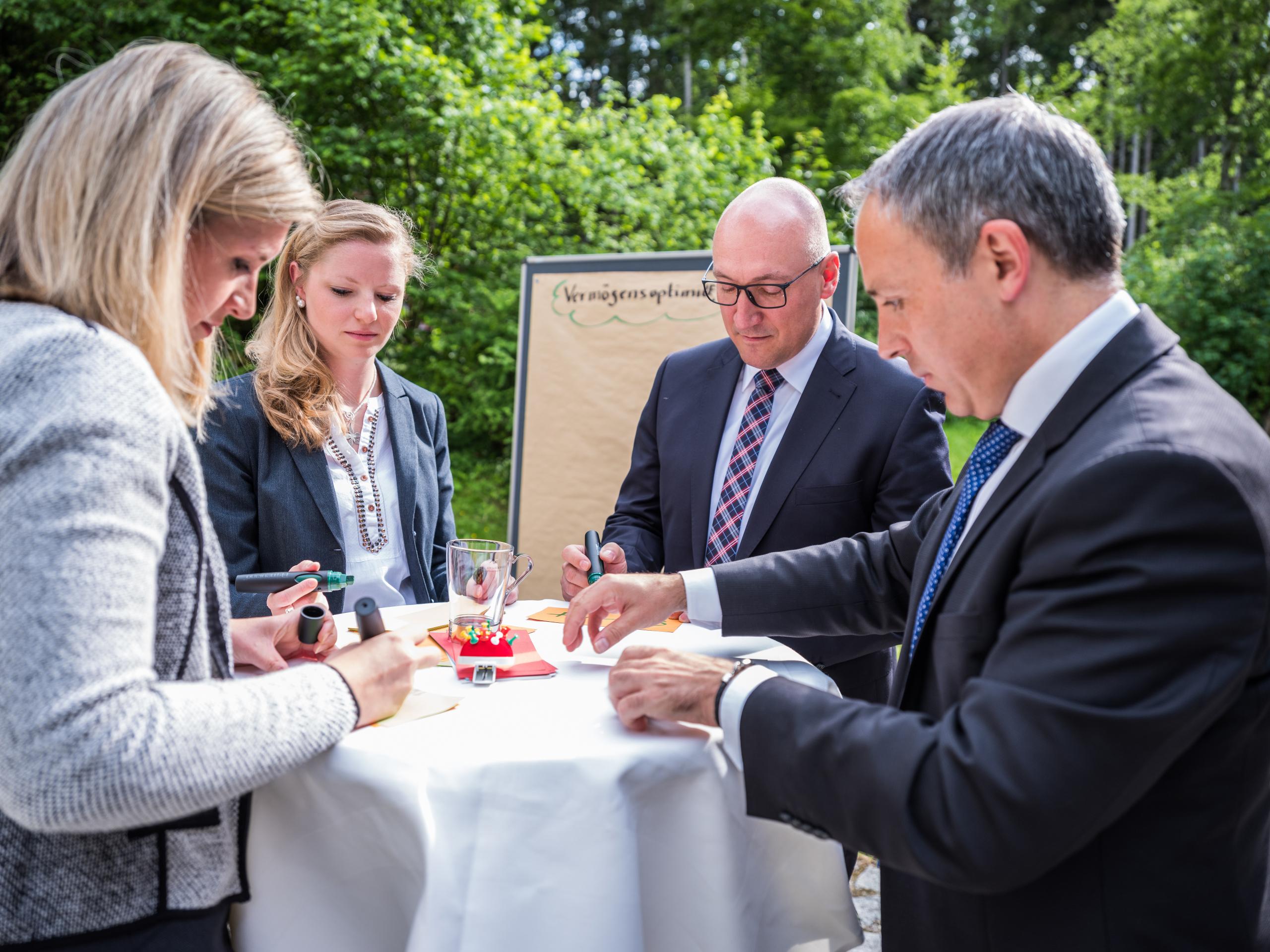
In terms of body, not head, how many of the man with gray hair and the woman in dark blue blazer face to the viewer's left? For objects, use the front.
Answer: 1

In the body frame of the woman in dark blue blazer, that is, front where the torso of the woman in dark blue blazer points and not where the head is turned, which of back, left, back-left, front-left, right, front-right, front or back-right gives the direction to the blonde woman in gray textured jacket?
front-right

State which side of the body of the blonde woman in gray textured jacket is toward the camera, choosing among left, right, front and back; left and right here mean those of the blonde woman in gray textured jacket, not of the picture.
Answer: right

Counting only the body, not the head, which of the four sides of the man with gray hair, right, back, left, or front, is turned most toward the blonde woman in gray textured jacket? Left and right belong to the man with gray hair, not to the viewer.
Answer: front

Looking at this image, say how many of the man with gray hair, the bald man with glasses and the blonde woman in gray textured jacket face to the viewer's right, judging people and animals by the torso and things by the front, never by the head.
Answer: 1

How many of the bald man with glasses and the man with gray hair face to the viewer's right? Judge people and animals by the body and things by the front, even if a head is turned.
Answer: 0

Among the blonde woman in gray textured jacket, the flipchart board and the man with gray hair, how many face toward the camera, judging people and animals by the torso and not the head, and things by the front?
1

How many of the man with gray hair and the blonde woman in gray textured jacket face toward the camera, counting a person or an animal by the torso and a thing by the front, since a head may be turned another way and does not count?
0

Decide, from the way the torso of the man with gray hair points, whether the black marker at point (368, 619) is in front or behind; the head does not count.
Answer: in front

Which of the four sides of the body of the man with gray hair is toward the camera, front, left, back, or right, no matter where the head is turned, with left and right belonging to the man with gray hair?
left

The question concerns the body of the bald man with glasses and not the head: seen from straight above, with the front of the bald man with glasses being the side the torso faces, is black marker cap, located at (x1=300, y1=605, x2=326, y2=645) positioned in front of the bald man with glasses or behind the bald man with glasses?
in front

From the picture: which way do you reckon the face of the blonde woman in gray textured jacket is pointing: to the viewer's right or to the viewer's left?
to the viewer's right

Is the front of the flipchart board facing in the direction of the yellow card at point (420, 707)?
yes

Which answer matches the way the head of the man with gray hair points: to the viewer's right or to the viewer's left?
to the viewer's left
